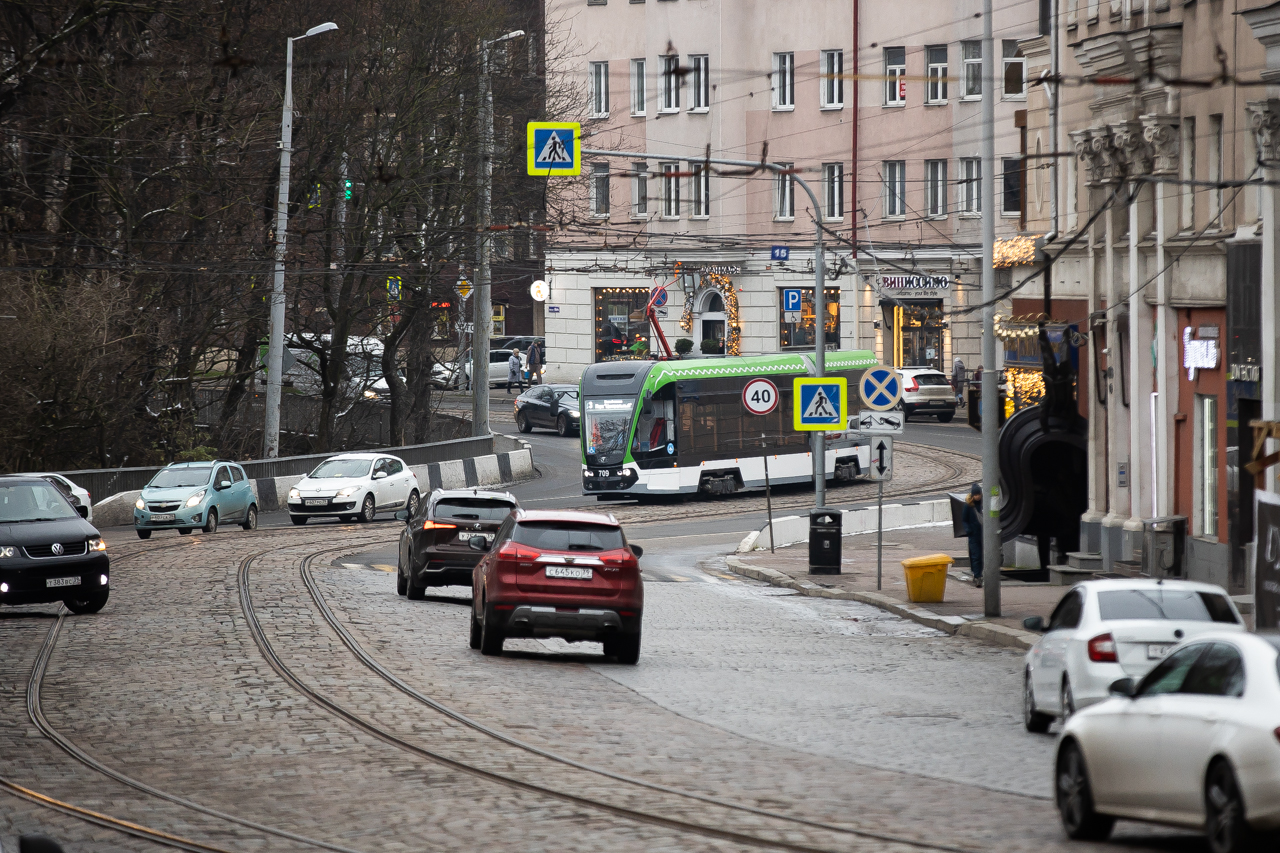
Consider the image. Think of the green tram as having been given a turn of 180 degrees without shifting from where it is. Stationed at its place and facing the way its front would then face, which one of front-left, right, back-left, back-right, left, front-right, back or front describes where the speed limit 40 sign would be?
back-right

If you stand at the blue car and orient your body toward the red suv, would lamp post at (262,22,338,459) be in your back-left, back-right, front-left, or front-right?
back-left

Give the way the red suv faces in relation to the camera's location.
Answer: facing away from the viewer

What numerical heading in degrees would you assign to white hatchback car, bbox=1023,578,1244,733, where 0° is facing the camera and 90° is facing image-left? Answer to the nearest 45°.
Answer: approximately 135°

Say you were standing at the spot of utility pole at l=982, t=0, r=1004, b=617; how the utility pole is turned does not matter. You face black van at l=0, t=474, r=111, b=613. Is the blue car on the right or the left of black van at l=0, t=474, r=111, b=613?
right

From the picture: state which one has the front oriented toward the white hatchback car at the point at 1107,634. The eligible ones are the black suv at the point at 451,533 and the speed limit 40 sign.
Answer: the speed limit 40 sign

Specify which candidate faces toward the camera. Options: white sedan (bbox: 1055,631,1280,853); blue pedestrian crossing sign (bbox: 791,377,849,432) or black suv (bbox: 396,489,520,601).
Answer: the blue pedestrian crossing sign

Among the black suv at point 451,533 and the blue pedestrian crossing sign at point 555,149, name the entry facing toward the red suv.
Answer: the blue pedestrian crossing sign

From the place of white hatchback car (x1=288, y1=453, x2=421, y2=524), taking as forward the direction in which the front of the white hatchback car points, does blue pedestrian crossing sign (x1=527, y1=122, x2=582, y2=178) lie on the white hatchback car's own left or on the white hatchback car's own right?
on the white hatchback car's own left

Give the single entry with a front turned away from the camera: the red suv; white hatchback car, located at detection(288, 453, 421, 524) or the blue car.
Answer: the red suv

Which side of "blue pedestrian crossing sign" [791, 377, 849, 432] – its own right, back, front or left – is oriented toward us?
front

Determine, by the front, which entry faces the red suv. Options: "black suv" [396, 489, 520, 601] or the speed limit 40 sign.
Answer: the speed limit 40 sign

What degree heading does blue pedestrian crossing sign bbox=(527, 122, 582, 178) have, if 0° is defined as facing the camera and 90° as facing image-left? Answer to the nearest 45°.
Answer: approximately 0°

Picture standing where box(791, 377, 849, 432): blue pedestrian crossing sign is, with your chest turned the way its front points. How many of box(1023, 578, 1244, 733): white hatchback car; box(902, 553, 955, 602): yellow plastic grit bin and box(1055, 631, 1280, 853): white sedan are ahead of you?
3

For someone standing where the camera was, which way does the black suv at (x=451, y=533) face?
facing away from the viewer and to the left of the viewer

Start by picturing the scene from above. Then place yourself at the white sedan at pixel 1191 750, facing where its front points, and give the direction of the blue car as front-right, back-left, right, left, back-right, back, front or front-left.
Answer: front

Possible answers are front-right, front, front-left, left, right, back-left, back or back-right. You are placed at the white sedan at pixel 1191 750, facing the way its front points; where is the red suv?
front

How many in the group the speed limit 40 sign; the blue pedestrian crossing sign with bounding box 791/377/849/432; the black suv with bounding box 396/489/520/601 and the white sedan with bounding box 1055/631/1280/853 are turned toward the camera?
2

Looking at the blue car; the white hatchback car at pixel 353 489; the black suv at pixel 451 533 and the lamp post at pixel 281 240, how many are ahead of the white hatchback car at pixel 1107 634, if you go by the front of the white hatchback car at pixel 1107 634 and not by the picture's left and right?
4
